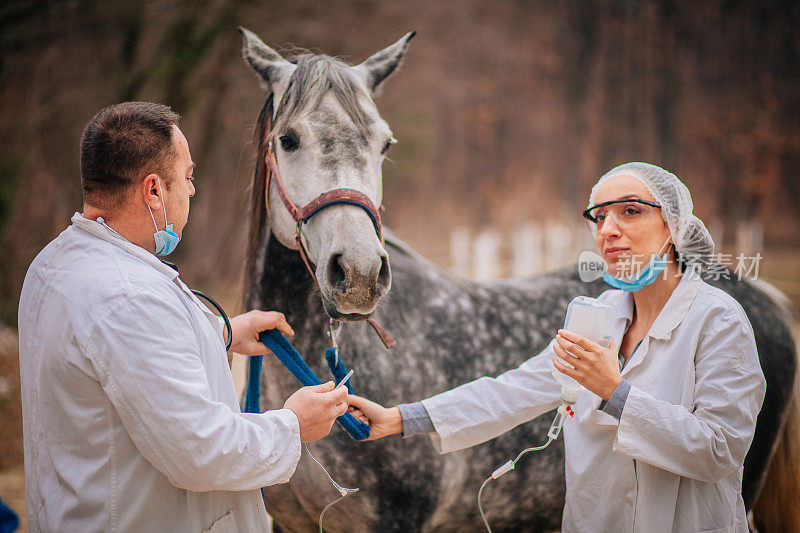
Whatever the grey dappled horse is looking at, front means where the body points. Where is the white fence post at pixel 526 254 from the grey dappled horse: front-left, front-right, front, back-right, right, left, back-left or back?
back-right

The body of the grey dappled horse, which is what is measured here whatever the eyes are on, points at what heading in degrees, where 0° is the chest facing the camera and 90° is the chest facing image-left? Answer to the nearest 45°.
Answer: approximately 45°

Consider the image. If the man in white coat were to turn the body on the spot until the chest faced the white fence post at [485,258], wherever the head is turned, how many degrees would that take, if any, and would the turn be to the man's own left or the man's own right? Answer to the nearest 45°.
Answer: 0° — they already face it

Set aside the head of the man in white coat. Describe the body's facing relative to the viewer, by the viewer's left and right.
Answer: facing away from the viewer and to the right of the viewer

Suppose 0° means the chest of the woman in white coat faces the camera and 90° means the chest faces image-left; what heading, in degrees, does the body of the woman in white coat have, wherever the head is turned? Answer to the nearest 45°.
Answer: approximately 45°

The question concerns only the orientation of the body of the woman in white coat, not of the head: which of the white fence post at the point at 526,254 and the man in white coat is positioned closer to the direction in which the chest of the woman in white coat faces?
the man in white coat

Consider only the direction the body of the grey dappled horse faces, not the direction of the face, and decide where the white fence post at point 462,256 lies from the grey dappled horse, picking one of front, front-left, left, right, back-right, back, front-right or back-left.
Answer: back-right
